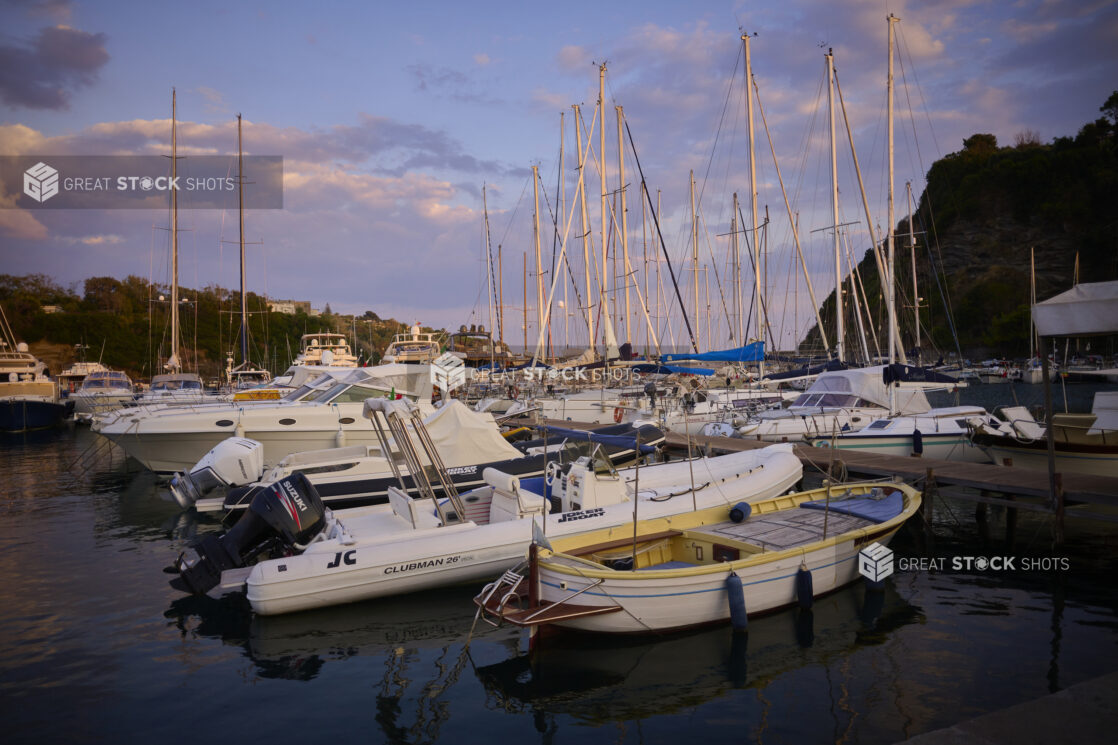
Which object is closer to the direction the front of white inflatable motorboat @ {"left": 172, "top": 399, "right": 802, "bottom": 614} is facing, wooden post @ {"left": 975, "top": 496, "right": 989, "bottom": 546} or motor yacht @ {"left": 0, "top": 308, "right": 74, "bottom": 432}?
the wooden post

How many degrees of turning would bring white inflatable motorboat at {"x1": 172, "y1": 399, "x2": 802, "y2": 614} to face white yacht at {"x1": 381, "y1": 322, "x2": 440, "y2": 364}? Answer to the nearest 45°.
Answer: approximately 45° to its left

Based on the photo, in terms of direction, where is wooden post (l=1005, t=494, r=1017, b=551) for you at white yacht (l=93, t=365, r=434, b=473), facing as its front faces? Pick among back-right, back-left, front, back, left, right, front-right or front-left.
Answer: back-left

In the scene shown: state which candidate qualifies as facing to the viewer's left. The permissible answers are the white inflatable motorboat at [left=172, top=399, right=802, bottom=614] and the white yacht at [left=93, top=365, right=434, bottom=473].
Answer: the white yacht

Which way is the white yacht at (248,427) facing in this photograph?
to the viewer's left

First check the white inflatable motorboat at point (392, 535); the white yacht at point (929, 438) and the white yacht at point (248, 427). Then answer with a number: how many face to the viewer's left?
2

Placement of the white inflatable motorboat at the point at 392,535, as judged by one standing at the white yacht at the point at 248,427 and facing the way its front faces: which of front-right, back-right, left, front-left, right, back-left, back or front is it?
left

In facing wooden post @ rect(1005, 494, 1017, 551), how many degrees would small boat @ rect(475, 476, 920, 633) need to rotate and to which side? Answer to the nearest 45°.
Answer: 0° — it already faces it

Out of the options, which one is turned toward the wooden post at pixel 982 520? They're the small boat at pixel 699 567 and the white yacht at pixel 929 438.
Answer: the small boat
